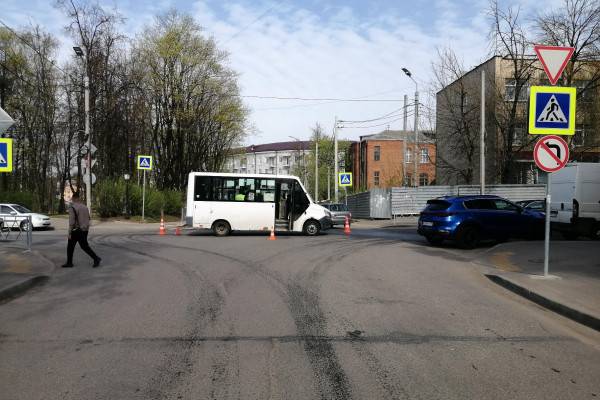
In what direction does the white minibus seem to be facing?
to the viewer's right

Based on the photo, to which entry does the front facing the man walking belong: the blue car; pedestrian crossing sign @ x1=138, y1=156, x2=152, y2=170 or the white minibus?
the pedestrian crossing sign

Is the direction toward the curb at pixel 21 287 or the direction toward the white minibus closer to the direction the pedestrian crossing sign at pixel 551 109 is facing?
the curb

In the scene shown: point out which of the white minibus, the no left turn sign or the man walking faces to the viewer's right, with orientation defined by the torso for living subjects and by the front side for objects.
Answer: the white minibus

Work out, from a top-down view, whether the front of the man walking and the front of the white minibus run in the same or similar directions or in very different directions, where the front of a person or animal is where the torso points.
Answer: very different directions

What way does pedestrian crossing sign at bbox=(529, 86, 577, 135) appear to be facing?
toward the camera

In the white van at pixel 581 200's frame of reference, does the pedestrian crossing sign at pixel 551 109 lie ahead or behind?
behind

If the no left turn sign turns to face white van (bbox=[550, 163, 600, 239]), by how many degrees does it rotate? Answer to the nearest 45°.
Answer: approximately 180°

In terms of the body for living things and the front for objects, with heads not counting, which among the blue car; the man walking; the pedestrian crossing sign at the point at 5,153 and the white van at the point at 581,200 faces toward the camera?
the pedestrian crossing sign

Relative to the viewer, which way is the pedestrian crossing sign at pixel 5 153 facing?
toward the camera

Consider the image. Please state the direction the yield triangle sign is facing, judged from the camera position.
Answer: facing the viewer

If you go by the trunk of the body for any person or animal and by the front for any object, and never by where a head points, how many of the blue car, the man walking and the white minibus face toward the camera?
0

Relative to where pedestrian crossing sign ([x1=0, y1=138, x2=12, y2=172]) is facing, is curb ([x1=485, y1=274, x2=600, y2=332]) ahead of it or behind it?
ahead

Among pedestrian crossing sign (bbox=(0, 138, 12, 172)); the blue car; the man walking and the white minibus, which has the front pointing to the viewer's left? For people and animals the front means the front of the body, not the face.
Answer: the man walking

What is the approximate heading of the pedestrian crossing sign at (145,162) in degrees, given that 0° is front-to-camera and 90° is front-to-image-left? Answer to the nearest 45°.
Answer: approximately 0°

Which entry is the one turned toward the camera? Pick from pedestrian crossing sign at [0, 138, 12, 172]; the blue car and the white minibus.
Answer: the pedestrian crossing sign
